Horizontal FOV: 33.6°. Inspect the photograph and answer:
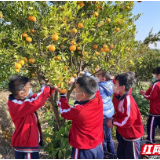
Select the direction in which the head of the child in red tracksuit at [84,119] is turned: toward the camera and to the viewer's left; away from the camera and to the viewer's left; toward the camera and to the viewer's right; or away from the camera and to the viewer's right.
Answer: away from the camera and to the viewer's left

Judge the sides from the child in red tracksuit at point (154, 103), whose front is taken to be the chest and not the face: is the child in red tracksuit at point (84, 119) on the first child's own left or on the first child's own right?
on the first child's own left

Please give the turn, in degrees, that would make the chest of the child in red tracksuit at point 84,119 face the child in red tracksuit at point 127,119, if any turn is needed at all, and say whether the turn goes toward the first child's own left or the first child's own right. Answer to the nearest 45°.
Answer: approximately 90° to the first child's own right

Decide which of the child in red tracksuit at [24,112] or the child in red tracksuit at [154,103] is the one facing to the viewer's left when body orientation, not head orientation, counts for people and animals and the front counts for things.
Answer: the child in red tracksuit at [154,103]

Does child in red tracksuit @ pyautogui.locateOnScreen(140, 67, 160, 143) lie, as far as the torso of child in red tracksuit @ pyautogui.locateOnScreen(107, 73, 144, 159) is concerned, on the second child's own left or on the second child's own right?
on the second child's own right

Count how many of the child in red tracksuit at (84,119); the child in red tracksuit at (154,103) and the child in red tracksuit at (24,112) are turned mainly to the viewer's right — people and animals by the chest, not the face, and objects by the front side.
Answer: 1

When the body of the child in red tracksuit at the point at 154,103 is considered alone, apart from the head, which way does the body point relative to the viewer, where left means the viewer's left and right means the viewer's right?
facing to the left of the viewer

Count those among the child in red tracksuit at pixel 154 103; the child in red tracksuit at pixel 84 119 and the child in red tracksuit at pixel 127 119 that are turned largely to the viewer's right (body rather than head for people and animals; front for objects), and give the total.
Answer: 0

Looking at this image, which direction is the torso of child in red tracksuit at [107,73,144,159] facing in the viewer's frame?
to the viewer's left

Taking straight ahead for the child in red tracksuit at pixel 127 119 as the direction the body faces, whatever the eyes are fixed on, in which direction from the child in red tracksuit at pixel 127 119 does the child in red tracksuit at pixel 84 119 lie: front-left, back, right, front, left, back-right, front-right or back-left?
front-left

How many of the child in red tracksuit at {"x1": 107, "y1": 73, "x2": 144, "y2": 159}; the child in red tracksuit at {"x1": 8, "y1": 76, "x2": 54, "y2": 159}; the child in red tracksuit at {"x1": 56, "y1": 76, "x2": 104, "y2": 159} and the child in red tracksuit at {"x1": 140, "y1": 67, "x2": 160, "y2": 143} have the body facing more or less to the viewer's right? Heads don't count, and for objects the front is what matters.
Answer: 1

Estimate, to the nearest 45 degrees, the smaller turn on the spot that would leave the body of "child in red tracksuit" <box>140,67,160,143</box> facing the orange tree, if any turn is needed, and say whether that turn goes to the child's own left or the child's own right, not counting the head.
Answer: approximately 45° to the child's own left

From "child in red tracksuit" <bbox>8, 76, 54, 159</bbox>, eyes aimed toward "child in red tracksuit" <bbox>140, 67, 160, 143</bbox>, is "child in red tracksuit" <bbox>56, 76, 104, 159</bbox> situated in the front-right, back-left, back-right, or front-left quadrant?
front-right

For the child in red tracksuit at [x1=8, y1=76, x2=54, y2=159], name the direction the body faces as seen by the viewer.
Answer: to the viewer's right

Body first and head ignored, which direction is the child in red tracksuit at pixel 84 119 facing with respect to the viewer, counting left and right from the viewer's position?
facing away from the viewer and to the left of the viewer

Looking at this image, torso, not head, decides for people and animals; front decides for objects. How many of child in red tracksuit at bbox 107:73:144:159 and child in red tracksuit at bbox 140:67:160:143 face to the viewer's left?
2
